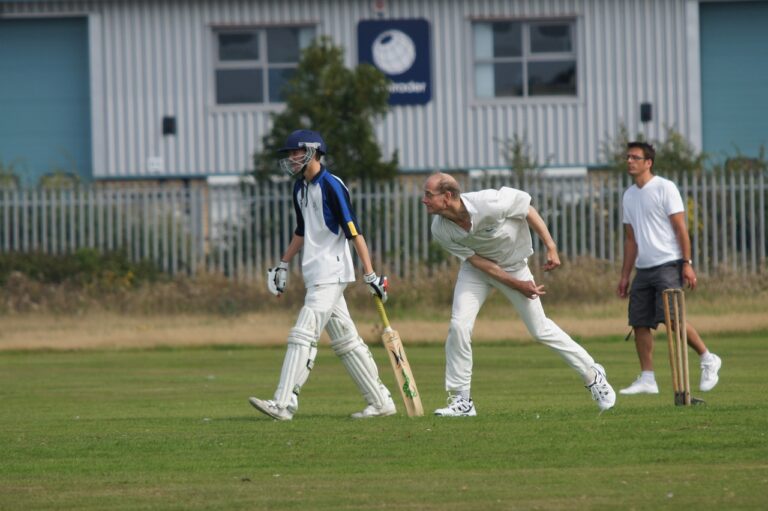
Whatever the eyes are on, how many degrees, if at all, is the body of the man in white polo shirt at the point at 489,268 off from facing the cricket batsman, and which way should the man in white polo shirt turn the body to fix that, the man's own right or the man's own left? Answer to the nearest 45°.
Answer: approximately 45° to the man's own right

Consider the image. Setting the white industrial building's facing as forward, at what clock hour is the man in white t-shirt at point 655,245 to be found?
The man in white t-shirt is roughly at 12 o'clock from the white industrial building.

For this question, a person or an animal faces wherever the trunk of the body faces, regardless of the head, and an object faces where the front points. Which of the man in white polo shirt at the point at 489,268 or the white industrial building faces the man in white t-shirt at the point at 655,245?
the white industrial building

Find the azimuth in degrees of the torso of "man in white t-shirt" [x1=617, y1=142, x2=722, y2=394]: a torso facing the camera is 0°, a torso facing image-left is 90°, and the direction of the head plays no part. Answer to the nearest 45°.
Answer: approximately 45°

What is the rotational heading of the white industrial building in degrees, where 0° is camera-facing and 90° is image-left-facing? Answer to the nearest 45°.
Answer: approximately 0°

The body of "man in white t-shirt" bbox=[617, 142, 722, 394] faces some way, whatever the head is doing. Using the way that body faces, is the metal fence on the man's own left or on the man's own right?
on the man's own right
